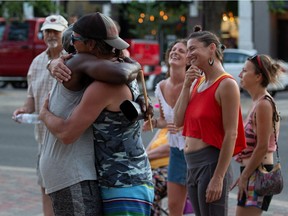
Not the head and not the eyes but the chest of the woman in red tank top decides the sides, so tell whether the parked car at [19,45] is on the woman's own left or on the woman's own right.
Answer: on the woman's own right

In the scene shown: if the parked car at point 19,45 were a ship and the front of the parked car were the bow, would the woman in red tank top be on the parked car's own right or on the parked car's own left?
on the parked car's own left

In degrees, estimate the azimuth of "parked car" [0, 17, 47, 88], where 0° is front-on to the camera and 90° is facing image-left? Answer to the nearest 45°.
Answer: approximately 90°

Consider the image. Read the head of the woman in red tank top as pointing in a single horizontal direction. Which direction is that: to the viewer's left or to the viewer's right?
to the viewer's left

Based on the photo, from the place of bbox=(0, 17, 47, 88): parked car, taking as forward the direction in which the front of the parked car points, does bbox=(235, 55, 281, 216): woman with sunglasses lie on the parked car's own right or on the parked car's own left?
on the parked car's own left

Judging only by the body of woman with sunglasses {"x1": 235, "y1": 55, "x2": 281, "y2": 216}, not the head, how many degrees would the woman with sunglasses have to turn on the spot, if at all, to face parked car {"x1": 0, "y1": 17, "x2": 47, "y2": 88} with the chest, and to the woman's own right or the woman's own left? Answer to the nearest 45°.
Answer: approximately 45° to the woman's own right

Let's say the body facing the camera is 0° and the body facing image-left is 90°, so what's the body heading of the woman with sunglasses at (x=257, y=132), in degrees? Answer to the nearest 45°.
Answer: approximately 90°

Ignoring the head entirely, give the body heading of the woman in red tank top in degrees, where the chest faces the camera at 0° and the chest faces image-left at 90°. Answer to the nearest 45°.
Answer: approximately 45°
